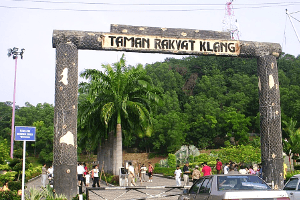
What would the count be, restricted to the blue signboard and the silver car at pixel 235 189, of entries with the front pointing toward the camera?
1

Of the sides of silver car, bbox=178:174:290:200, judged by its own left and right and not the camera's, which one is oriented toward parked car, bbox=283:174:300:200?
right

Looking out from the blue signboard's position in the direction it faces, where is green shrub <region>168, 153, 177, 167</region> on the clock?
The green shrub is roughly at 7 o'clock from the blue signboard.

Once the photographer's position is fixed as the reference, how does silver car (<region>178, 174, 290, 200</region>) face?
facing away from the viewer and to the left of the viewer

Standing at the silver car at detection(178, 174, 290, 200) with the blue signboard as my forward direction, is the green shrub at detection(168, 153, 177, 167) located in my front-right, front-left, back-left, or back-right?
front-right

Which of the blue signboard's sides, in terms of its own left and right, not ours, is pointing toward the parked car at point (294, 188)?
left

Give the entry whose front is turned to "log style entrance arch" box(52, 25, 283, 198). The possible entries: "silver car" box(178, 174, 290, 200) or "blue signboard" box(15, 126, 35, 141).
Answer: the silver car

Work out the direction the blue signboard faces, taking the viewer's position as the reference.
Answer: facing the viewer

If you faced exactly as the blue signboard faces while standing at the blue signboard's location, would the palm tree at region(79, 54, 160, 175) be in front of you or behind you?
behind

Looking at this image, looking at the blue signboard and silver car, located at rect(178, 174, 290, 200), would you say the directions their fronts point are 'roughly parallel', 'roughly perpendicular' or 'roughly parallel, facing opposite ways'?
roughly parallel, facing opposite ways

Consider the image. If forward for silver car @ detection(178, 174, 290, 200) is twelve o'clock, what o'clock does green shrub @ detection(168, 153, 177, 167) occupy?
The green shrub is roughly at 1 o'clock from the silver car.

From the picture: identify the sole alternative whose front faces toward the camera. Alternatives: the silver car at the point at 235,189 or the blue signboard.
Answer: the blue signboard
